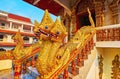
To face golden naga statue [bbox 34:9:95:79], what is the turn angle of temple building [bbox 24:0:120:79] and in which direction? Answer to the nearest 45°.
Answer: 0° — it already faces it

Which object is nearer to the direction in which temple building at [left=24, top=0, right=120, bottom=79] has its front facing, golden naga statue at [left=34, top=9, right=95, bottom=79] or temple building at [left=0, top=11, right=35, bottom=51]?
the golden naga statue

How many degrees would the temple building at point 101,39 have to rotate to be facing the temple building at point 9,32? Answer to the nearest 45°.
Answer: approximately 90° to its right

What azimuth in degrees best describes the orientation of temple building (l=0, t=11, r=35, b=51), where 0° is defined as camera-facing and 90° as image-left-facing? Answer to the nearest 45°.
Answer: approximately 315°

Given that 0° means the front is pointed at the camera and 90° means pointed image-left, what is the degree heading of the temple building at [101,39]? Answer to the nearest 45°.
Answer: approximately 45°
